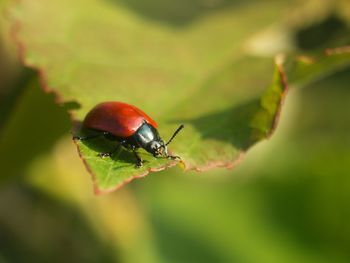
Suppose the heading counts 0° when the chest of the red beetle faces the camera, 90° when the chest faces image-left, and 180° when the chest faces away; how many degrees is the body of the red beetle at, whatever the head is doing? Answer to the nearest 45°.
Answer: approximately 315°
